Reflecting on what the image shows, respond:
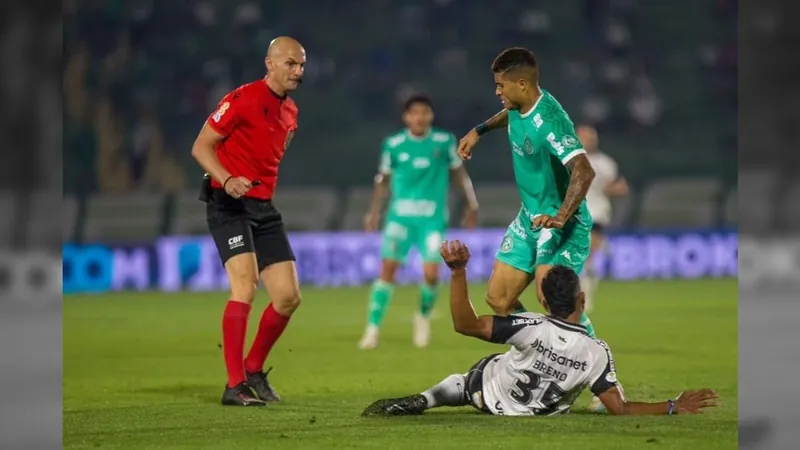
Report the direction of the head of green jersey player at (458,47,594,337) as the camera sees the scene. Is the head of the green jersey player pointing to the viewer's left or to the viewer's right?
to the viewer's left

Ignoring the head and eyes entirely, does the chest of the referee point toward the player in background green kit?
no

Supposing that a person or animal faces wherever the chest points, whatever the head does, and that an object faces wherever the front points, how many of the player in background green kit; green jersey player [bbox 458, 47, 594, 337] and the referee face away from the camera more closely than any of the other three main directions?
0

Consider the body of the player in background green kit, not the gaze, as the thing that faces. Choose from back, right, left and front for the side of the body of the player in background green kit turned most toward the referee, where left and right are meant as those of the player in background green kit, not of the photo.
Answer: front

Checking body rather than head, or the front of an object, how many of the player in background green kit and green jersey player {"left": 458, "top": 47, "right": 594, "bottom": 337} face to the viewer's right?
0

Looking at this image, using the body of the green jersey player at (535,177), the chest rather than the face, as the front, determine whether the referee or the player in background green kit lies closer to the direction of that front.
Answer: the referee

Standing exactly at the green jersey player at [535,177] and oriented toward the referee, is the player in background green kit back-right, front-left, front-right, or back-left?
front-right

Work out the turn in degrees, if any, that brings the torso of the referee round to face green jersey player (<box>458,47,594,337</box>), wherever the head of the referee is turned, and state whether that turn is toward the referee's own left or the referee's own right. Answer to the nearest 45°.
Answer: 0° — they already face them

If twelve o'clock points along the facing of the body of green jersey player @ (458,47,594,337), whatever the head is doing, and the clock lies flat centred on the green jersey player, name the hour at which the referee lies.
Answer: The referee is roughly at 2 o'clock from the green jersey player.

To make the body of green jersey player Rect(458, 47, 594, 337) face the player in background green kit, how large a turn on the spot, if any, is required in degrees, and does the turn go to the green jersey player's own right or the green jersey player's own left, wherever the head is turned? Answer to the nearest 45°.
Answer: approximately 135° to the green jersey player's own right

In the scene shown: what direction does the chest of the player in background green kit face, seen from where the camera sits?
toward the camera

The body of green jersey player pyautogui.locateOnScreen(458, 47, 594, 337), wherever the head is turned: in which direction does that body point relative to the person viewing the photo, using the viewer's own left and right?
facing the viewer and to the left of the viewer

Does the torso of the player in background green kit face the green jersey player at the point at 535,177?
yes

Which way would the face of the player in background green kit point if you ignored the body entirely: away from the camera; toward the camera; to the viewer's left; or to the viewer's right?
toward the camera

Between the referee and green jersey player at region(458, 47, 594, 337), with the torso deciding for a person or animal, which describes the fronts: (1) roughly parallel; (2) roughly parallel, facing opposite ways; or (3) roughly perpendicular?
roughly perpendicular

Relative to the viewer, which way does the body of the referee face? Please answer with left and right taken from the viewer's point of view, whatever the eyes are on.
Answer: facing the viewer and to the right of the viewer

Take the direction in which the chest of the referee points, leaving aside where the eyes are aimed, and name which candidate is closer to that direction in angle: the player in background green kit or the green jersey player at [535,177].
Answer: the green jersey player

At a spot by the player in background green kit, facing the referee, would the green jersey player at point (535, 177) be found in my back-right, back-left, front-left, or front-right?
front-left
